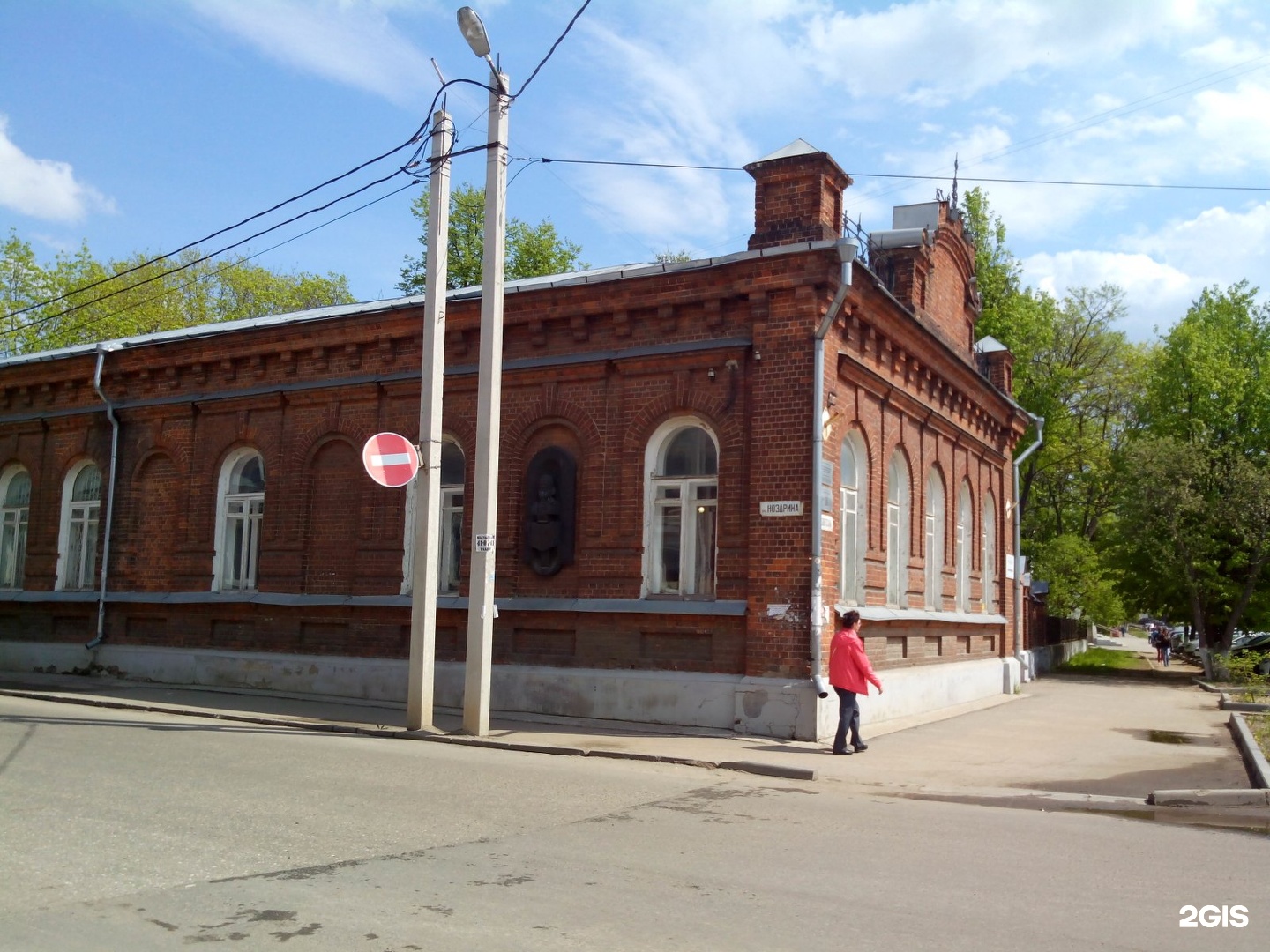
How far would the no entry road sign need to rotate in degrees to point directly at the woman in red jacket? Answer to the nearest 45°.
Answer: approximately 90° to its left

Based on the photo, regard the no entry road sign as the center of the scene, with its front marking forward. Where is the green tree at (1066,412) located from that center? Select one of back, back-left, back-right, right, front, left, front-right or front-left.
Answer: back-left

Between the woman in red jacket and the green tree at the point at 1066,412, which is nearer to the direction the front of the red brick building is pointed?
the woman in red jacket

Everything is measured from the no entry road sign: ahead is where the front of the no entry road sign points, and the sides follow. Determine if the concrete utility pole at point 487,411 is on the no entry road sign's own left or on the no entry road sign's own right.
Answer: on the no entry road sign's own left

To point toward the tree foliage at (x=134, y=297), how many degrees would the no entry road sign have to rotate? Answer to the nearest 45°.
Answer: approximately 180°

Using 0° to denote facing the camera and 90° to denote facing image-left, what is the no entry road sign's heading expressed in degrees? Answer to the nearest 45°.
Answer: approximately 0°

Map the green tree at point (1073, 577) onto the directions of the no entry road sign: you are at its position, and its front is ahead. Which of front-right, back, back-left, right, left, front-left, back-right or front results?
back-left

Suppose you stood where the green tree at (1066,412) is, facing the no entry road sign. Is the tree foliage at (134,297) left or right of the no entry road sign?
right

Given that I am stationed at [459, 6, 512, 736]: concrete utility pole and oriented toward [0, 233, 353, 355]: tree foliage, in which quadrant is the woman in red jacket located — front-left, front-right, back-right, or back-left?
back-right
